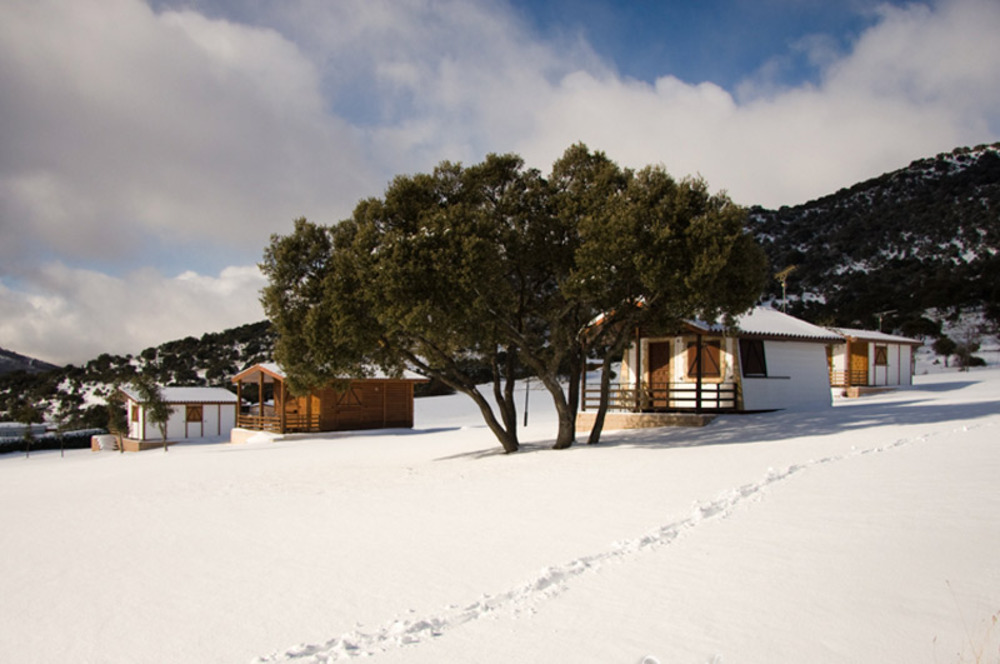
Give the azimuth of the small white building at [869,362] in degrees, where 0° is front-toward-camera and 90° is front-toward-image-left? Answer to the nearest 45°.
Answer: approximately 45°

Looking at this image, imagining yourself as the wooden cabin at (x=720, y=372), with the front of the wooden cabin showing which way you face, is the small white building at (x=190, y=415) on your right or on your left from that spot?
on your right

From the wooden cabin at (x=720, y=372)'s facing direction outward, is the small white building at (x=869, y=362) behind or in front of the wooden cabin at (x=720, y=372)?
behind

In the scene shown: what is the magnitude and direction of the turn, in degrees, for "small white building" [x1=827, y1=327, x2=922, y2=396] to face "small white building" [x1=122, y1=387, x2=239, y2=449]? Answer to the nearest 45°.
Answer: approximately 45° to its right

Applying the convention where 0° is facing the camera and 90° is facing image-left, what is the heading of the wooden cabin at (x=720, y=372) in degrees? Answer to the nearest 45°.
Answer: approximately 45°
